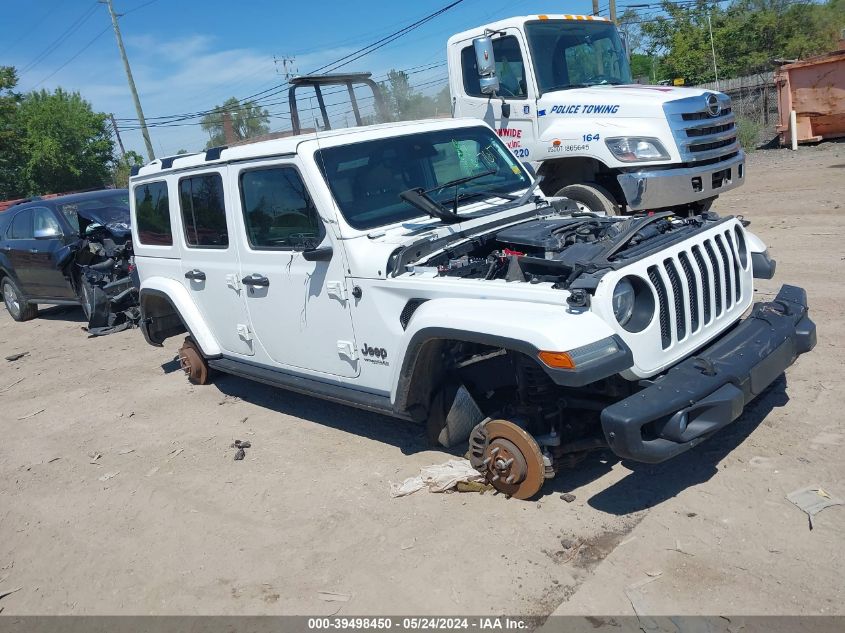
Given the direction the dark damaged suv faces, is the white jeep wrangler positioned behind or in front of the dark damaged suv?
in front

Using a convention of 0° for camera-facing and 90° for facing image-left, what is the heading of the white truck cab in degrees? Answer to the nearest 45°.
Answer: approximately 315°

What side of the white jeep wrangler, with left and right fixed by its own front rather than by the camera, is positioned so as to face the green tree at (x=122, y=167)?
back

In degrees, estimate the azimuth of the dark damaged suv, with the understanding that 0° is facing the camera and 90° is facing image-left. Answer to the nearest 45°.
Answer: approximately 315°

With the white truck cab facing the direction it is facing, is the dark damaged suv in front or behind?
behind

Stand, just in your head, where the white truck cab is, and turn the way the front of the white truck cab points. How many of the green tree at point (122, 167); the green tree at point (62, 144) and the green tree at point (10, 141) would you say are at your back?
3

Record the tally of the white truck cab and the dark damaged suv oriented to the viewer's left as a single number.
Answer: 0

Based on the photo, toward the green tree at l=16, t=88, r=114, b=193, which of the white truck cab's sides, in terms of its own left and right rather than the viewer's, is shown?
back

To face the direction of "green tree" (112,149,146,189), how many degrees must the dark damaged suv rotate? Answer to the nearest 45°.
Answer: approximately 135° to its left

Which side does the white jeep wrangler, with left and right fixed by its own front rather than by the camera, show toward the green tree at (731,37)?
left

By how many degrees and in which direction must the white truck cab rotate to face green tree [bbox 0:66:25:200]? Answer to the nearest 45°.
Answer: approximately 180°

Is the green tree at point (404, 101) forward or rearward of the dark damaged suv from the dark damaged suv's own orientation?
forward

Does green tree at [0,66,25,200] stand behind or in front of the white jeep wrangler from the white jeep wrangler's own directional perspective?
behind

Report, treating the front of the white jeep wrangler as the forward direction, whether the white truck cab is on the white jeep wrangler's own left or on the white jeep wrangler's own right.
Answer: on the white jeep wrangler's own left

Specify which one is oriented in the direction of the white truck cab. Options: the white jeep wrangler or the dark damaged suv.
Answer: the dark damaged suv
